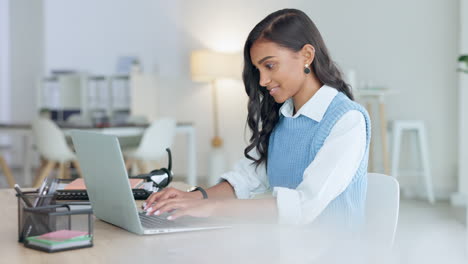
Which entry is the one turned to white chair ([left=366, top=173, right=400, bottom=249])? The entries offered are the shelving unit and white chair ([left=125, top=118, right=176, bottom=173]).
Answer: the shelving unit

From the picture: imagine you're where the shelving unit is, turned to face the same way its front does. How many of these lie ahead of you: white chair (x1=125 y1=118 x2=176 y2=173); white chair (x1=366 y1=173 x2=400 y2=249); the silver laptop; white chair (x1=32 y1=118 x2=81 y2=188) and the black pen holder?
5

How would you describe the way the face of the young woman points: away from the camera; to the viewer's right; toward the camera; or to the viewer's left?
to the viewer's left

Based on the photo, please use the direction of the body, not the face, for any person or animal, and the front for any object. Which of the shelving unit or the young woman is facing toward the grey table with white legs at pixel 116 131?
the shelving unit

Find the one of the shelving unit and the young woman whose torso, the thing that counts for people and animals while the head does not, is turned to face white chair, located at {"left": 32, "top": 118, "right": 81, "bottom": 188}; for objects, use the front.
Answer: the shelving unit

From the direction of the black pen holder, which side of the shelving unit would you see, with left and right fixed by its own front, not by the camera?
front

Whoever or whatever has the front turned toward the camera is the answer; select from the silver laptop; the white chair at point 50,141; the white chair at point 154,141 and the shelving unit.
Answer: the shelving unit

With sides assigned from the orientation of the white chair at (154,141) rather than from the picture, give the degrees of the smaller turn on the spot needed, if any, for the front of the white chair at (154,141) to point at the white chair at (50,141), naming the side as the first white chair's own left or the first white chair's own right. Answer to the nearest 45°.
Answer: approximately 45° to the first white chair's own left

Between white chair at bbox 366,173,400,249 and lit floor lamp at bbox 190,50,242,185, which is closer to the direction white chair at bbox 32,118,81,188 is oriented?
the lit floor lamp

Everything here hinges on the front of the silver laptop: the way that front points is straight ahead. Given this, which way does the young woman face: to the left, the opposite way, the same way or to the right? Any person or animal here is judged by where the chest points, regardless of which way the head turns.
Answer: the opposite way

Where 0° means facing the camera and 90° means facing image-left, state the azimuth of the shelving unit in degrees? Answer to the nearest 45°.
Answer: approximately 0°

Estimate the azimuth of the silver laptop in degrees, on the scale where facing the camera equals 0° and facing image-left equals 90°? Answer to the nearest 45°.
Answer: approximately 225°

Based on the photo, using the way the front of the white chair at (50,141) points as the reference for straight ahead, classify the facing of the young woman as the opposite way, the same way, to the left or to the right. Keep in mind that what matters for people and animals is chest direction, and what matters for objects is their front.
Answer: the opposite way

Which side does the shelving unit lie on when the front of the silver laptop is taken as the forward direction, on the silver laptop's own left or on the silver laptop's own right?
on the silver laptop's own left
